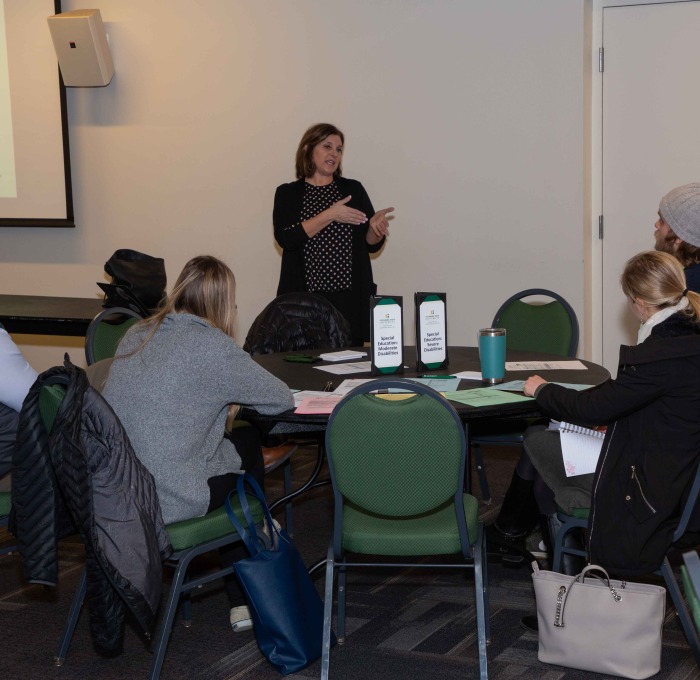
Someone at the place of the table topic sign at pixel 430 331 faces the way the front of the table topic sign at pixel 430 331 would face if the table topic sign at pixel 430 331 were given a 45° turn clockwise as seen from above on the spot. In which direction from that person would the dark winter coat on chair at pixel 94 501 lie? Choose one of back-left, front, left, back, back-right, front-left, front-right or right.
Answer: front

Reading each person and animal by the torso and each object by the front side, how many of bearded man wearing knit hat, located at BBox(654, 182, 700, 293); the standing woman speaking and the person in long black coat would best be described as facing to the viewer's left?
2

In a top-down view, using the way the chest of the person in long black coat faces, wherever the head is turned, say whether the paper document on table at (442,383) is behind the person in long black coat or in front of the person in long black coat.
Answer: in front

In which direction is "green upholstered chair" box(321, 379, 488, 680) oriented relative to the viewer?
away from the camera

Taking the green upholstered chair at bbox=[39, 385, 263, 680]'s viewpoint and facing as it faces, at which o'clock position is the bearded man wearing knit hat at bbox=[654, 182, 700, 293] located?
The bearded man wearing knit hat is roughly at 1 o'clock from the green upholstered chair.

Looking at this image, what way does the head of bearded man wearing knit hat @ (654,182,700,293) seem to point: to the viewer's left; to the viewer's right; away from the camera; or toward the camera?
to the viewer's left

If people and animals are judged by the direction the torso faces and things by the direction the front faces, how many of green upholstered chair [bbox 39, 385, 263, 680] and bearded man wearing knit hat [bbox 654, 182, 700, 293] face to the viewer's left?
1

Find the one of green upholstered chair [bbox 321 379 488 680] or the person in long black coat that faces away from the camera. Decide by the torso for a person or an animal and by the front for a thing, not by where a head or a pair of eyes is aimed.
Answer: the green upholstered chair

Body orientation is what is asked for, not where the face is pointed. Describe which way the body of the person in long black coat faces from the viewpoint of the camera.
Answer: to the viewer's left

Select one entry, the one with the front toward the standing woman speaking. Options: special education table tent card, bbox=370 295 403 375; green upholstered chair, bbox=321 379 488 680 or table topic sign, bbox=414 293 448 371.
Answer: the green upholstered chair

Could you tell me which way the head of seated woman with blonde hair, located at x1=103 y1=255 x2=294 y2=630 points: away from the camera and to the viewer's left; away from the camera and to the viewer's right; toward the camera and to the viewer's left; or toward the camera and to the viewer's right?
away from the camera and to the viewer's right

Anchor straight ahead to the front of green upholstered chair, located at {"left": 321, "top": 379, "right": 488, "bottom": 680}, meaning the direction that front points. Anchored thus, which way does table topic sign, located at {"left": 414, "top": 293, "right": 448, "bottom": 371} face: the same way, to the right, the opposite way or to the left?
the opposite way

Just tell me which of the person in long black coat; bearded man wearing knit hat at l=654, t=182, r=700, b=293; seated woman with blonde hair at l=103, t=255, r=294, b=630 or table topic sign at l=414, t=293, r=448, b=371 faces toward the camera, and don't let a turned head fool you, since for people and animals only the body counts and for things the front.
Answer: the table topic sign

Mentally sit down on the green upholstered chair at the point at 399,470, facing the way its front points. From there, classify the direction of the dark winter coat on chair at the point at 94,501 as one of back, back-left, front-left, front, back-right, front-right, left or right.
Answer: left

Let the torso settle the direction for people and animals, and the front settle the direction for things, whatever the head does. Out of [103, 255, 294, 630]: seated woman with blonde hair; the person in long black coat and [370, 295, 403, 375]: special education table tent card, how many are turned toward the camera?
1

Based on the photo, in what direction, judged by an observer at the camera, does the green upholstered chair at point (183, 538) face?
facing away from the viewer and to the right of the viewer

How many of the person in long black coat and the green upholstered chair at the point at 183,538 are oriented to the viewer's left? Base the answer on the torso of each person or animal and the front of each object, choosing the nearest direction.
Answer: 1
